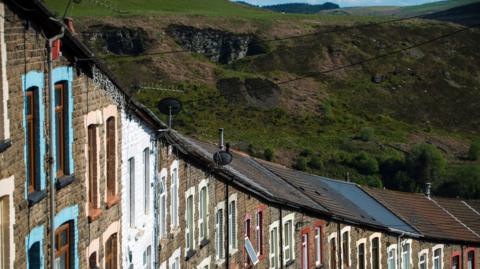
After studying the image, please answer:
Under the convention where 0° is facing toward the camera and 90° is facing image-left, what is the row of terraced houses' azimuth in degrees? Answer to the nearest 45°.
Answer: approximately 315°
